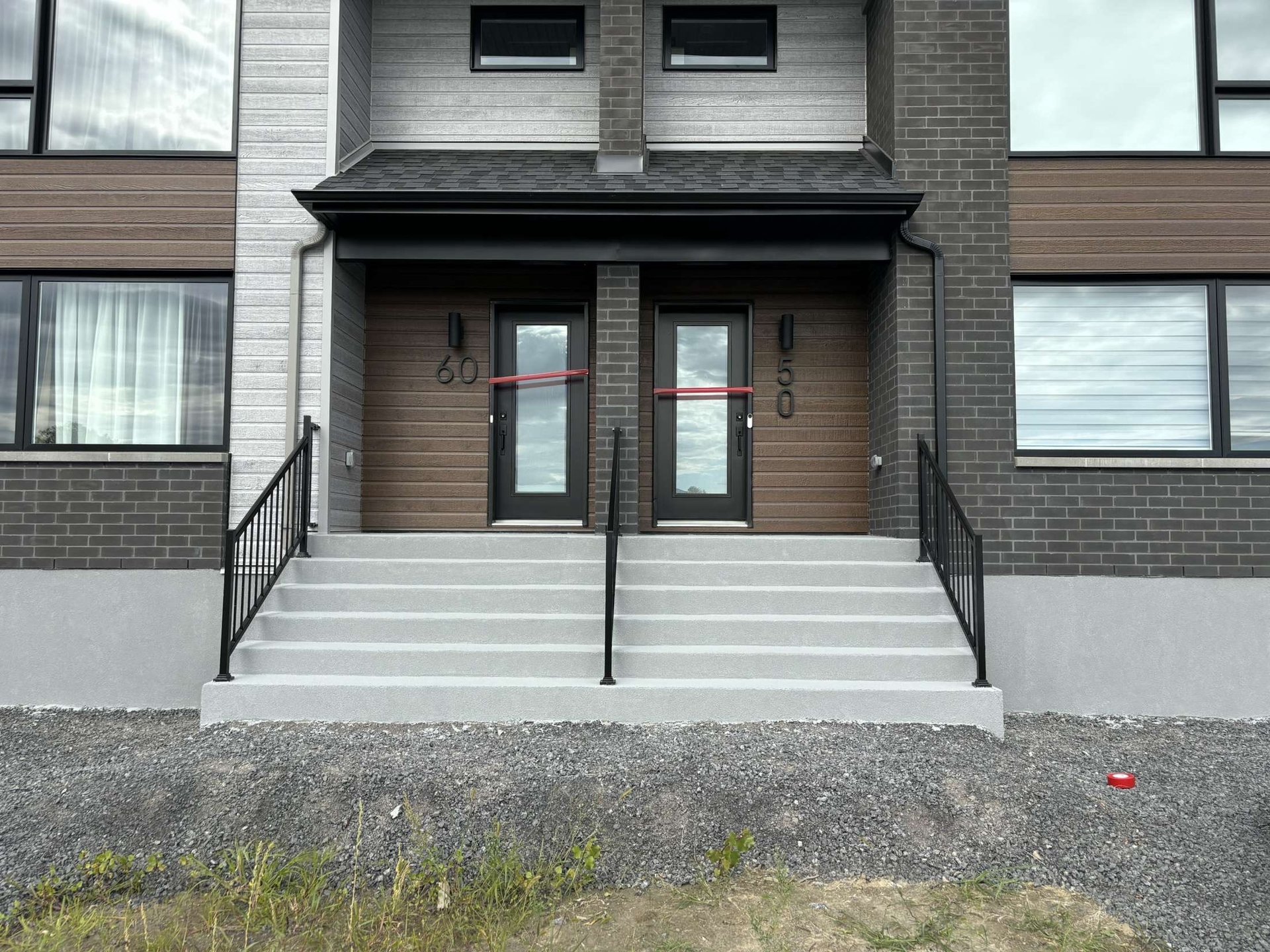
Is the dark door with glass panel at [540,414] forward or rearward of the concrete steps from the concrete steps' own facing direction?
rearward

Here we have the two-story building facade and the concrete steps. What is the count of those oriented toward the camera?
2

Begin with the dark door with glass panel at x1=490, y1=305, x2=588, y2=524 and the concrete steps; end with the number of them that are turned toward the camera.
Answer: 2

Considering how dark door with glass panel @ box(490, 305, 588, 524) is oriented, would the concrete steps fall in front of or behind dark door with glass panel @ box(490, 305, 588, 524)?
in front

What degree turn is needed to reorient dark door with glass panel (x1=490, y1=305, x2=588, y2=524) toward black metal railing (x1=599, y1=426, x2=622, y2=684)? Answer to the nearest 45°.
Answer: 0° — it already faces it

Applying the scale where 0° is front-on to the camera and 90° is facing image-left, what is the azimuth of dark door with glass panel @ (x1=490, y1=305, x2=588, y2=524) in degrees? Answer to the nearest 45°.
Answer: approximately 0°
